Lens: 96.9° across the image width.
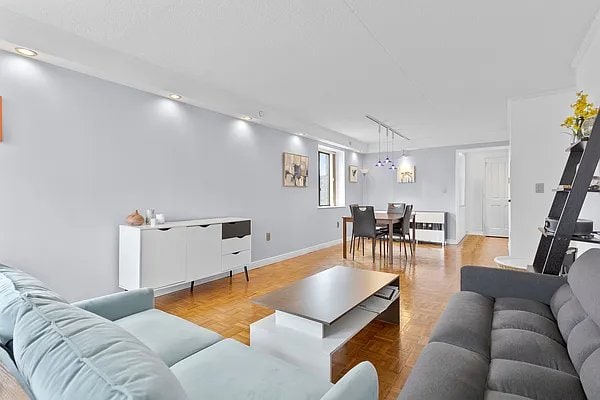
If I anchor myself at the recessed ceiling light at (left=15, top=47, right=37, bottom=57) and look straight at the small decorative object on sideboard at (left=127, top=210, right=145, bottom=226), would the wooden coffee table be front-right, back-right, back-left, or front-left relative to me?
front-right

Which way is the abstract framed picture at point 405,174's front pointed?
toward the camera

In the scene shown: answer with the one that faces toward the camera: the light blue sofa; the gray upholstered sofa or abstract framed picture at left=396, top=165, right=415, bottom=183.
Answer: the abstract framed picture

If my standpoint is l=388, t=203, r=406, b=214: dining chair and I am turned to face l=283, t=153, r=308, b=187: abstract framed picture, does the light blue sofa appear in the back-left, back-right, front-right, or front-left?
front-left

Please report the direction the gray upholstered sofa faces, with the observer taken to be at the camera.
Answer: facing to the left of the viewer

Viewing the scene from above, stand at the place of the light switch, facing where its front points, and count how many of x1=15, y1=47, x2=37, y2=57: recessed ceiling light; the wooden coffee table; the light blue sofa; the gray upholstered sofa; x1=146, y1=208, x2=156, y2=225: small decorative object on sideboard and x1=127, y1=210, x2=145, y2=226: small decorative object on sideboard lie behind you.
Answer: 0

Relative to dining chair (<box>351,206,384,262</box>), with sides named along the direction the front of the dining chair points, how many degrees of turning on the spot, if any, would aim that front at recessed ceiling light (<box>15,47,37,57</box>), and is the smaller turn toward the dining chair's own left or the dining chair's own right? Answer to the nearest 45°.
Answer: approximately 180°

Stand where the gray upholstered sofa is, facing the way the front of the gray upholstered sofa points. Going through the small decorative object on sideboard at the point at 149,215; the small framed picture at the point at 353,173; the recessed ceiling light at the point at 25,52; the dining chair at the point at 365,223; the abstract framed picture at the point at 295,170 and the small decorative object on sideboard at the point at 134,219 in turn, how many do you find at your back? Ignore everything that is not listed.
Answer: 0

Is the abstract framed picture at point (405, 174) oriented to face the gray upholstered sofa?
yes

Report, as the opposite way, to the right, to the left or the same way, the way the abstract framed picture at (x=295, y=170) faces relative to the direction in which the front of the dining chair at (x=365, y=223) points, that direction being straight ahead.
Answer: to the right

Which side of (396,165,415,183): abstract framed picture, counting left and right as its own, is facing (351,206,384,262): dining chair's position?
front

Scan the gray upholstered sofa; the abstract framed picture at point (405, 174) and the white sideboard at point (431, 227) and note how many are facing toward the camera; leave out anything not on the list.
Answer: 2

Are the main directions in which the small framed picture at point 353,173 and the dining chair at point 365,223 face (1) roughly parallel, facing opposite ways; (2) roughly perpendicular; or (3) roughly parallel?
roughly perpendicular

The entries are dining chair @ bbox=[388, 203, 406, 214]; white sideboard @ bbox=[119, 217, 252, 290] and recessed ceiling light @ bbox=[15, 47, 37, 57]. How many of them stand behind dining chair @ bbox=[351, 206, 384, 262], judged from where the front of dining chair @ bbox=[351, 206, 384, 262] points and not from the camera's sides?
2

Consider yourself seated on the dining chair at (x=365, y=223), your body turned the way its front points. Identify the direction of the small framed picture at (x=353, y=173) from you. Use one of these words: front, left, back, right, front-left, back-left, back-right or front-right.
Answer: front-left

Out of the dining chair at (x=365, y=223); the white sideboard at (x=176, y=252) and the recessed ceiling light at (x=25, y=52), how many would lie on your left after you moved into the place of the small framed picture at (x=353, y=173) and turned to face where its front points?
0

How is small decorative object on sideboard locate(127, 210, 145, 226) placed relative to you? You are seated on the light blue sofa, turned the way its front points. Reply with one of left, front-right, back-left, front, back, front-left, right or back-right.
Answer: front-left

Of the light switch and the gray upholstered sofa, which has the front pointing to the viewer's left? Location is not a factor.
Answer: the gray upholstered sofa

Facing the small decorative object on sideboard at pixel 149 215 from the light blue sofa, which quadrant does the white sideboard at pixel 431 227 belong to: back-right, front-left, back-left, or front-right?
front-right
